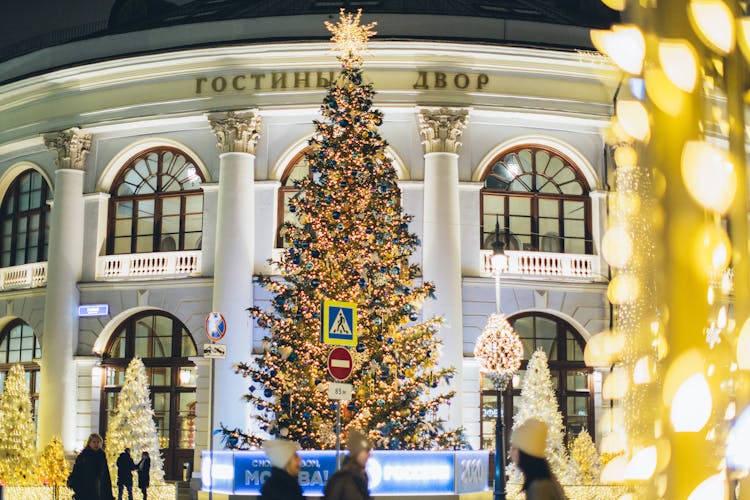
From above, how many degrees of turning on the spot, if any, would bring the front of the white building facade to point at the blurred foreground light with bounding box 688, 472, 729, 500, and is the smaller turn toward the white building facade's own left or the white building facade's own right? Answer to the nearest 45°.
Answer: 0° — it already faces it

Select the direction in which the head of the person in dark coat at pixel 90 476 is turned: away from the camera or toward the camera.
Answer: toward the camera

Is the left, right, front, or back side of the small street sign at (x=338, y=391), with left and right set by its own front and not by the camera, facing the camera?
front

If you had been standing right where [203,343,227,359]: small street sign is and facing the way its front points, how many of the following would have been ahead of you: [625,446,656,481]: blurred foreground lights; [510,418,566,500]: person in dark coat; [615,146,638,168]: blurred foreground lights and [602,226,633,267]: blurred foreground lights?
4

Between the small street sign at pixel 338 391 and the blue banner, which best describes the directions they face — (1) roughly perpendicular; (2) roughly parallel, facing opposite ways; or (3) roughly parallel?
roughly parallel

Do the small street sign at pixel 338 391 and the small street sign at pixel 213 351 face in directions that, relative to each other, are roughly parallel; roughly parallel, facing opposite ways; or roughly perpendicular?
roughly parallel

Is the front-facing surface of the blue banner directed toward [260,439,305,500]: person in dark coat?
yes

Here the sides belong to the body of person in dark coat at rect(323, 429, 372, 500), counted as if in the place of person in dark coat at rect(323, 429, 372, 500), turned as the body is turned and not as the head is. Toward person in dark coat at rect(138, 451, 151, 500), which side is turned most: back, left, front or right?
left

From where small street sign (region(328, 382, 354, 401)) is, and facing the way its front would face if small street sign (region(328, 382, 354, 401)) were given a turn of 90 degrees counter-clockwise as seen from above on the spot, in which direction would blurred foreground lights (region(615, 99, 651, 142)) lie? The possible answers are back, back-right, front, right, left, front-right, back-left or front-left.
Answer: right

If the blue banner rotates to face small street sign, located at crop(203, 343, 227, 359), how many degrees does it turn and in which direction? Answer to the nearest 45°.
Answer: approximately 90° to its right

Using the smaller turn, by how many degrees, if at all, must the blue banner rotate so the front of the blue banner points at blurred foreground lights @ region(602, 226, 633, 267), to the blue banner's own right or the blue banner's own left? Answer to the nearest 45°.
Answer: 0° — it already faces it

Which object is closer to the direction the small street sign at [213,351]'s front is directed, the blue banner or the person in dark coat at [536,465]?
the person in dark coat
